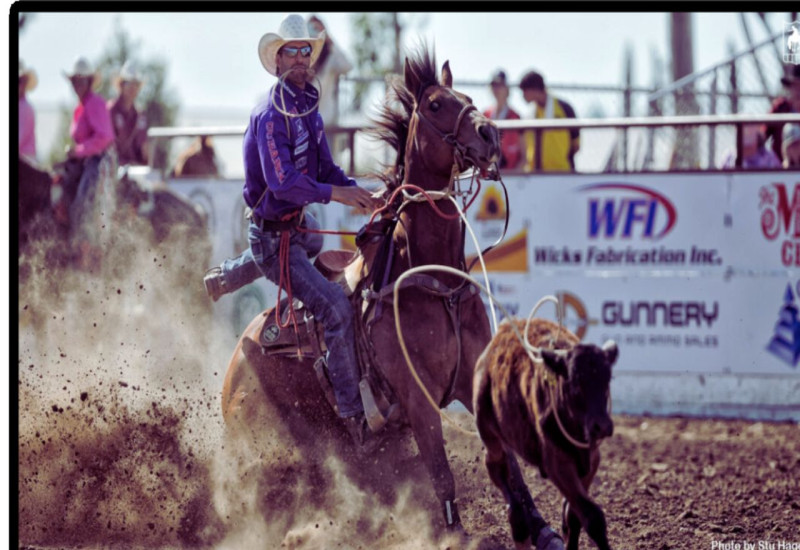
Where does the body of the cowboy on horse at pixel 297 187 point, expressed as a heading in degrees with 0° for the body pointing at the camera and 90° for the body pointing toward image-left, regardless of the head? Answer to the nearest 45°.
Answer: approximately 315°

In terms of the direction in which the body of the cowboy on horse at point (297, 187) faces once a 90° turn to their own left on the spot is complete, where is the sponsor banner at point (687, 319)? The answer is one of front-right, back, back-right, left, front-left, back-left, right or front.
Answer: front

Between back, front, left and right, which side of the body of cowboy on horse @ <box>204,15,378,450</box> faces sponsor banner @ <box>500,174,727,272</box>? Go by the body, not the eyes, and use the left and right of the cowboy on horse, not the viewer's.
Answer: left

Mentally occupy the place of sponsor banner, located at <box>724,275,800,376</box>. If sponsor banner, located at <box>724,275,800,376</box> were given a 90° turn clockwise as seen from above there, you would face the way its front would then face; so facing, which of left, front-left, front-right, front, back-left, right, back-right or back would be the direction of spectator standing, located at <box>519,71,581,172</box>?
front

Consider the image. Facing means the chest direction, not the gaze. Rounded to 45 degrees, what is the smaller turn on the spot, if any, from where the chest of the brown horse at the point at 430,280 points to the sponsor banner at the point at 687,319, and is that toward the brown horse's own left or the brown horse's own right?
approximately 90° to the brown horse's own left

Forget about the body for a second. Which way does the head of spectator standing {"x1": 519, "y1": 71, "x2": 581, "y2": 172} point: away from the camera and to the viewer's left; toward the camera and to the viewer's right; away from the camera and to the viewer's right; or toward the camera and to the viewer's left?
toward the camera and to the viewer's left

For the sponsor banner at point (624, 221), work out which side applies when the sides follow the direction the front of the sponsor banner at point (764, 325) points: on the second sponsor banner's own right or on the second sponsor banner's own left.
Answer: on the second sponsor banner's own right
